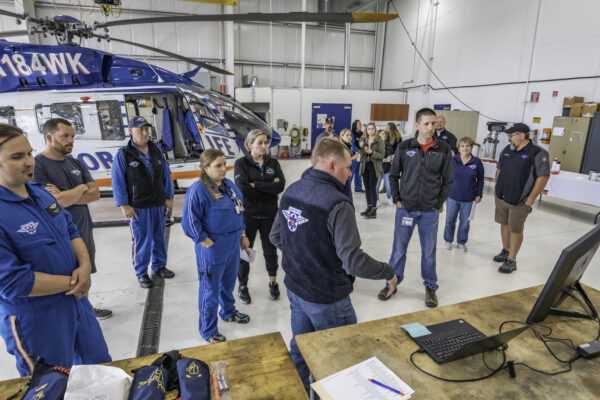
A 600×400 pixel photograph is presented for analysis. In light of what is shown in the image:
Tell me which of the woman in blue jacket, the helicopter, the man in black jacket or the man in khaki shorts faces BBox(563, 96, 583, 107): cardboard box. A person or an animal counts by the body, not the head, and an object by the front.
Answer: the helicopter

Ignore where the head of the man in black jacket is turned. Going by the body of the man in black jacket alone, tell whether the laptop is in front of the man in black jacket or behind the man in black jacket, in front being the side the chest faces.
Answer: in front

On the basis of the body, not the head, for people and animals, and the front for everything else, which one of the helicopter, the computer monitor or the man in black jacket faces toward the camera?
the man in black jacket

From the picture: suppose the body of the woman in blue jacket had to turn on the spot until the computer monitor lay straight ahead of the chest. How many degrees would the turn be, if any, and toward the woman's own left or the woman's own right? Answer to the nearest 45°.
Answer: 0° — they already face it

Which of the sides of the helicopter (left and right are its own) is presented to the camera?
right

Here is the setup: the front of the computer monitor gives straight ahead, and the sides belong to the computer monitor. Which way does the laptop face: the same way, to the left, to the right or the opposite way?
the same way

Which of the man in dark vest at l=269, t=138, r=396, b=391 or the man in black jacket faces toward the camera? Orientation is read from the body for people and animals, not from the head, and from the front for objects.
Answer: the man in black jacket

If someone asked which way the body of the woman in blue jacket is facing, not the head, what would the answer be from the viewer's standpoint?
toward the camera

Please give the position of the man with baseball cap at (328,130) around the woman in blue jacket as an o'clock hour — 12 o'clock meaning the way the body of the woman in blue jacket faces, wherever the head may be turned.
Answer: The man with baseball cap is roughly at 4 o'clock from the woman in blue jacket.

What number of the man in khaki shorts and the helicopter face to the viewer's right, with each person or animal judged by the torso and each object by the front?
1

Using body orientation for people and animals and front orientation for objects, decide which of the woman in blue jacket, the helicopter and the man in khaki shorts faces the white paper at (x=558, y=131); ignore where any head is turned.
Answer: the helicopter

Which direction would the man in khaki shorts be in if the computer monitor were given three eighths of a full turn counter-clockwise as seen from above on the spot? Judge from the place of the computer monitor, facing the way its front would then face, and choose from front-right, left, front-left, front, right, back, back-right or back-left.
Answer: back

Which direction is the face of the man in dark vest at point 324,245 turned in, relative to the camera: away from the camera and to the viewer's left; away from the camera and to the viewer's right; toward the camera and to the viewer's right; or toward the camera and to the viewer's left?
away from the camera and to the viewer's right

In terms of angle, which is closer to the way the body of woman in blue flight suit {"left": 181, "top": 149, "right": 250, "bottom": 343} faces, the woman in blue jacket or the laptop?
the laptop

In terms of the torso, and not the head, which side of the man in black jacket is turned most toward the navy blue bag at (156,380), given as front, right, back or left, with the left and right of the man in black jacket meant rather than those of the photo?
front

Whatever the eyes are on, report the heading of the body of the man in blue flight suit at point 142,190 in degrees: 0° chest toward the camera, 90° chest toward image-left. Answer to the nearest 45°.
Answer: approximately 315°

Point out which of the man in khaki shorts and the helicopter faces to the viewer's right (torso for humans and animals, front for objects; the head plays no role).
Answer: the helicopter

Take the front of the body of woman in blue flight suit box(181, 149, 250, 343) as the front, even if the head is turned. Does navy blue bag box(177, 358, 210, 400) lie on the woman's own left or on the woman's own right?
on the woman's own right

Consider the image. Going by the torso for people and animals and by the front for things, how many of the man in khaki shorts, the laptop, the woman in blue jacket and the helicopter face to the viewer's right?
1

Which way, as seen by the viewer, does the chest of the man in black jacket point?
toward the camera
